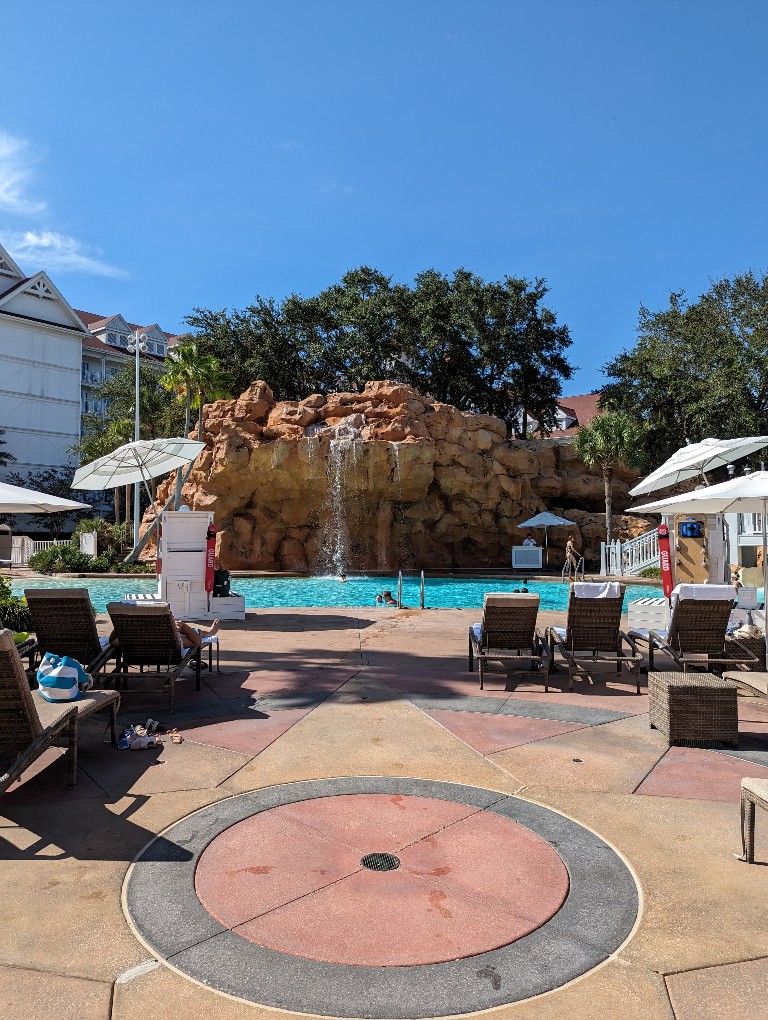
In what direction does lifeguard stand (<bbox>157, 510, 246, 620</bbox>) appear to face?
away from the camera

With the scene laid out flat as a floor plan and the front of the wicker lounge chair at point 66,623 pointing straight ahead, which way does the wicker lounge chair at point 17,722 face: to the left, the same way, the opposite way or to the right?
the same way

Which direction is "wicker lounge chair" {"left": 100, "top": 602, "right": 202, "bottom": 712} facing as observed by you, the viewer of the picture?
facing away from the viewer and to the right of the viewer

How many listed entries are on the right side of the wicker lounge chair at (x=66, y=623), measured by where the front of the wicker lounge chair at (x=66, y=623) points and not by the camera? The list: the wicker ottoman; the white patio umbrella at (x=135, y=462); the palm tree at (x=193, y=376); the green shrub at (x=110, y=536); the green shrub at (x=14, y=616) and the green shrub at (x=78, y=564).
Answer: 1

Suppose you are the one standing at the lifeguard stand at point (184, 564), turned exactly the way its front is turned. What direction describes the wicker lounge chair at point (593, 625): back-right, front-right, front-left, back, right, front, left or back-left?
back-right

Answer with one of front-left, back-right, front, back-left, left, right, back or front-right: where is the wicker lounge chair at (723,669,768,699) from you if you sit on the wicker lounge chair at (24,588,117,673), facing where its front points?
right

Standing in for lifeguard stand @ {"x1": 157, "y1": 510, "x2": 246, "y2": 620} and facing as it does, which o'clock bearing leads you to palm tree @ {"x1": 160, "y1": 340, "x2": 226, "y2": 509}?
The palm tree is roughly at 12 o'clock from the lifeguard stand.

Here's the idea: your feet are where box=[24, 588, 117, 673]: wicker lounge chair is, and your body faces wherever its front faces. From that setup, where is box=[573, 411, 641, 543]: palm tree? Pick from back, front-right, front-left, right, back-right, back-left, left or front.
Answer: front
